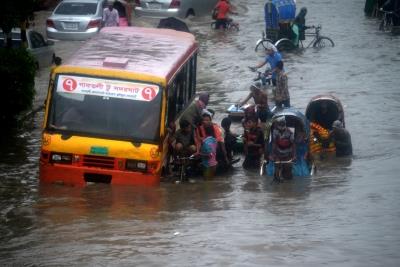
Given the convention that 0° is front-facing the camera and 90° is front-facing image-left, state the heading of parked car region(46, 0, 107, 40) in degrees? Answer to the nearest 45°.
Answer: approximately 180°

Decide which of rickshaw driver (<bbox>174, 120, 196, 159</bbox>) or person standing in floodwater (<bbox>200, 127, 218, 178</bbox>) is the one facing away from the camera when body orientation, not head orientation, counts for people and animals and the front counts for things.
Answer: person standing in floodwater (<bbox>200, 127, 218, 178</bbox>)

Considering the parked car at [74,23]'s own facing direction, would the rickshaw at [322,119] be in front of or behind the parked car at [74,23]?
behind

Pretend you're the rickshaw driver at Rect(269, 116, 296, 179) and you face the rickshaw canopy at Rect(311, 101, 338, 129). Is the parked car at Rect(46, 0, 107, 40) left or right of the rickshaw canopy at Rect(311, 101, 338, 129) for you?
left

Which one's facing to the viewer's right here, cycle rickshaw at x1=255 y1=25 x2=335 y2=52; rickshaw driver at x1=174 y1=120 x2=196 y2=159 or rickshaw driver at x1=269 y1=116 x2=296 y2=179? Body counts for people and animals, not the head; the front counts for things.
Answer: the cycle rickshaw

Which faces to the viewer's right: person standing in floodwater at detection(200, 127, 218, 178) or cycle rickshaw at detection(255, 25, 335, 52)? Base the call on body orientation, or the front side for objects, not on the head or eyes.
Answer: the cycle rickshaw
